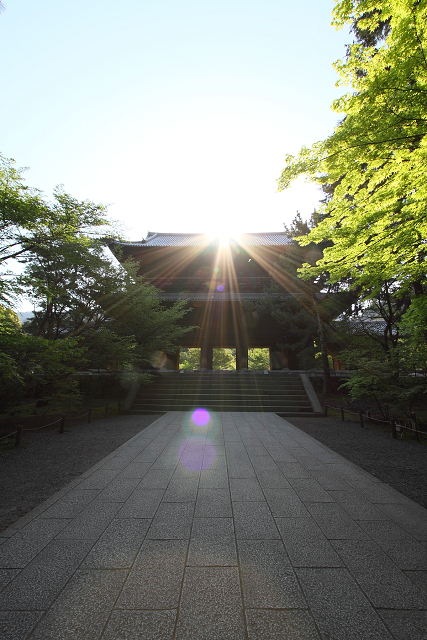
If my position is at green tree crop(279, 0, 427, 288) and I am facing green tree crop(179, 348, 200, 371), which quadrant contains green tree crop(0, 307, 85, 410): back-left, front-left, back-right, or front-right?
front-left

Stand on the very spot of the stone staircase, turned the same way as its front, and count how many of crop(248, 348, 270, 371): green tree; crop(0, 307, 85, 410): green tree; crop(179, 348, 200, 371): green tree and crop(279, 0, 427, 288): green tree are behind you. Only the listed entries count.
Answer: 2

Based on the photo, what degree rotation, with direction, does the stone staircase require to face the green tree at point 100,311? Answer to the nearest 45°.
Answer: approximately 45° to its right

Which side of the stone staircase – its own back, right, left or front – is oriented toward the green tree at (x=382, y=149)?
front

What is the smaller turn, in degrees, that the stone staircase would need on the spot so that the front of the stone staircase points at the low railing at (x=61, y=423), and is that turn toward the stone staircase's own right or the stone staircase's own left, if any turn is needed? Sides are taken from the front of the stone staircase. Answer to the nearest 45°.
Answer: approximately 45° to the stone staircase's own right

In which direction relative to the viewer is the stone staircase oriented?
toward the camera

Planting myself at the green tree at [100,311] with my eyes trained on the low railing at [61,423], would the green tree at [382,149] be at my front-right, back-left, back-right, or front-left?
front-left

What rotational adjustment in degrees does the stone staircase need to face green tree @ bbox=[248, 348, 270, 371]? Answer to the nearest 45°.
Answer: approximately 180°

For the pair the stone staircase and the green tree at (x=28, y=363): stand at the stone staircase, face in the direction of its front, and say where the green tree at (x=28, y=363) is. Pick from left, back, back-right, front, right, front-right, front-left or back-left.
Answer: front-right

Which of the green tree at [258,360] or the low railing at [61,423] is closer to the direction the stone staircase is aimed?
the low railing

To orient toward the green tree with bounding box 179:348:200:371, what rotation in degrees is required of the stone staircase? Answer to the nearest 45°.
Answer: approximately 180°

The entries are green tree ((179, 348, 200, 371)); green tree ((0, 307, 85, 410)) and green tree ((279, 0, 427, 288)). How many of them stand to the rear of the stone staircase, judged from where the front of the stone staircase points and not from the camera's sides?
1

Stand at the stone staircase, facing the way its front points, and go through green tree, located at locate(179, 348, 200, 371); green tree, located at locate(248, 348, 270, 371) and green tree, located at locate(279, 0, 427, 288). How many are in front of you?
1
